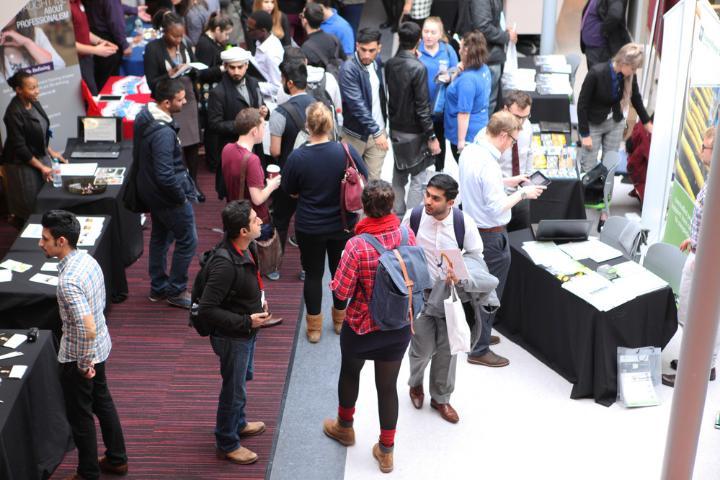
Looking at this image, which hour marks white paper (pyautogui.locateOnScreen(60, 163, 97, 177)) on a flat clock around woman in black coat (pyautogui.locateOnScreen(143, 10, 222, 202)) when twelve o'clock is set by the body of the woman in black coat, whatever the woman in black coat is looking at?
The white paper is roughly at 3 o'clock from the woman in black coat.

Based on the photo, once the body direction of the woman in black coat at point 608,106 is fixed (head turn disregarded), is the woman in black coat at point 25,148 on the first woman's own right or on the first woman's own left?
on the first woman's own right

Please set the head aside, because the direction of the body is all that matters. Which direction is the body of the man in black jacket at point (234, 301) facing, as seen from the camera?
to the viewer's right

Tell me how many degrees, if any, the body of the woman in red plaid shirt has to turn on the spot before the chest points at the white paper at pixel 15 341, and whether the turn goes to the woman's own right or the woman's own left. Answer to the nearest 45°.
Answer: approximately 45° to the woman's own left

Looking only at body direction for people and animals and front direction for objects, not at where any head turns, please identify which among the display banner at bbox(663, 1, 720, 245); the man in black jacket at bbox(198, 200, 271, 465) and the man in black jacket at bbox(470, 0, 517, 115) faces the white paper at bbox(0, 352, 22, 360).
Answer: the display banner

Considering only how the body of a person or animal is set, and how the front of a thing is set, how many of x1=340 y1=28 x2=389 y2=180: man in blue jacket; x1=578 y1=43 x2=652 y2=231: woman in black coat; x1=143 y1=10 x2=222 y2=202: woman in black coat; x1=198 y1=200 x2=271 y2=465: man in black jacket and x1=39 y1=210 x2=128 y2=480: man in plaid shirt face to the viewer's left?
1

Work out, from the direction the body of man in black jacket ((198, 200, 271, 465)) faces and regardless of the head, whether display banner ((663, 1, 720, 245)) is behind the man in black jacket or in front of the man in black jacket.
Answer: in front

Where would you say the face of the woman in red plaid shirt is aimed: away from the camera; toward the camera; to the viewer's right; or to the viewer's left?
away from the camera

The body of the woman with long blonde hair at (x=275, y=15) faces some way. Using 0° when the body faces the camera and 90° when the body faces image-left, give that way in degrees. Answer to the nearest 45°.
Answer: approximately 45°

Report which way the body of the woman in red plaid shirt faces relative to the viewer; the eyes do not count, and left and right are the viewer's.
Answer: facing away from the viewer and to the left of the viewer

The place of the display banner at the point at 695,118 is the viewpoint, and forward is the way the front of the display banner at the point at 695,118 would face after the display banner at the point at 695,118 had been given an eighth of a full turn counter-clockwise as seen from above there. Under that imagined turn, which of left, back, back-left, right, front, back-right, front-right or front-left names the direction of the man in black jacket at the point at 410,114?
right

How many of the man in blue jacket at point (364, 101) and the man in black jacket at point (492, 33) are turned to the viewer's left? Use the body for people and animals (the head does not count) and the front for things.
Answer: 0
